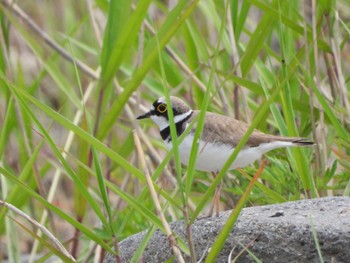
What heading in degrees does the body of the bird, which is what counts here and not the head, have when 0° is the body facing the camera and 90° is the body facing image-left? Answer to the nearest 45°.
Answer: approximately 90°

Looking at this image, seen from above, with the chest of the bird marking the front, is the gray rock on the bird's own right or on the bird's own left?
on the bird's own left
